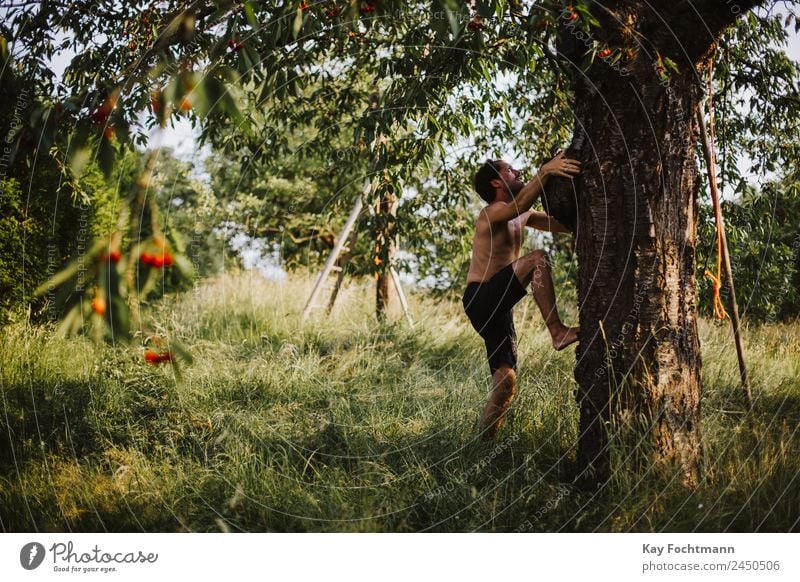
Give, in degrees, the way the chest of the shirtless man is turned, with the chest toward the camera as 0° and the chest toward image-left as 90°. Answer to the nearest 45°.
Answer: approximately 270°

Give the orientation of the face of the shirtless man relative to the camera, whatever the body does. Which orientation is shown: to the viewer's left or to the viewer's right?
to the viewer's right
